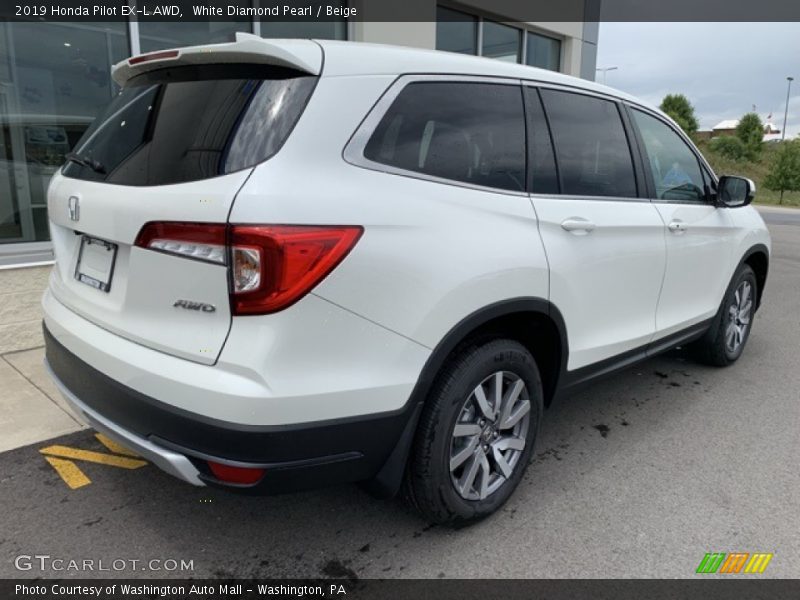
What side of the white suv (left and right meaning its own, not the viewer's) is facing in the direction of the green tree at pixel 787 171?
front

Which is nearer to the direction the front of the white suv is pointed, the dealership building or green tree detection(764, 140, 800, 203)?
the green tree

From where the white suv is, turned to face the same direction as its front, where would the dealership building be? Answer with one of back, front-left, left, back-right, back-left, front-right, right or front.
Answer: left

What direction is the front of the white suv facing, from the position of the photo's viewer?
facing away from the viewer and to the right of the viewer
